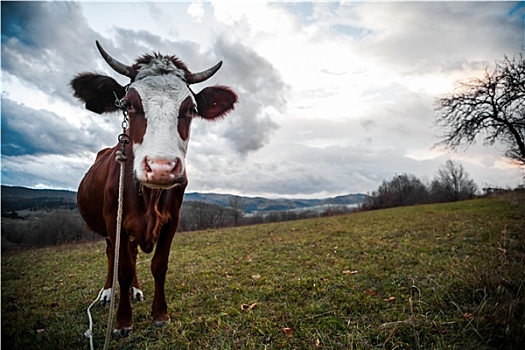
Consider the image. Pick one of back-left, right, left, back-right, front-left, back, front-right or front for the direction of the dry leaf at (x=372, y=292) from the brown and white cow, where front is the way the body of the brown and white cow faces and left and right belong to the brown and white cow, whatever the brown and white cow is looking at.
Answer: left

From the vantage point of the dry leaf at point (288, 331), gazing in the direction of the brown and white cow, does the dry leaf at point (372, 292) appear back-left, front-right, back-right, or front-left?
back-right

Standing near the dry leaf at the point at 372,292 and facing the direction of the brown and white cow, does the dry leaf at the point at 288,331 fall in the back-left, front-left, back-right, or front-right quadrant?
front-left

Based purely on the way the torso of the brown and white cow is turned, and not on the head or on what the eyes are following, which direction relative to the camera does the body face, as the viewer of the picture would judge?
toward the camera

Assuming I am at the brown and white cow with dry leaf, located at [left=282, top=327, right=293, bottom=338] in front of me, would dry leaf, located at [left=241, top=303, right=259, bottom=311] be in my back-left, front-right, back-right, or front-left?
front-left

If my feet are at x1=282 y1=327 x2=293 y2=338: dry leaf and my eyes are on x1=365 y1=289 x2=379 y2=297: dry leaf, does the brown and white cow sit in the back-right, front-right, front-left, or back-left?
back-left
